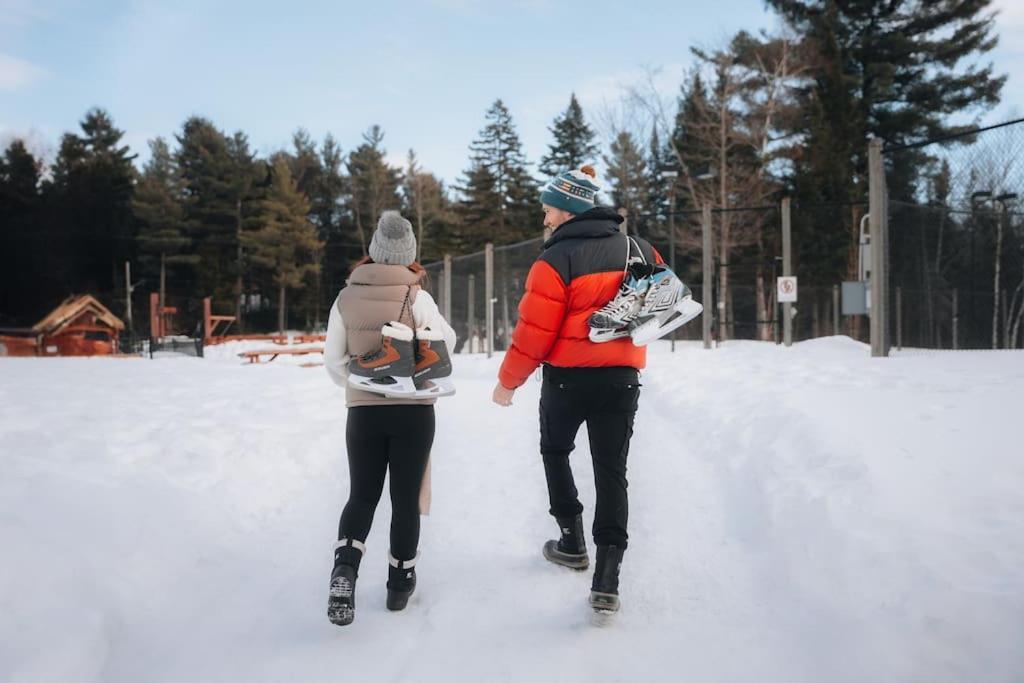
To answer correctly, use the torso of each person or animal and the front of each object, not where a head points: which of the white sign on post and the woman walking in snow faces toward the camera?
the white sign on post

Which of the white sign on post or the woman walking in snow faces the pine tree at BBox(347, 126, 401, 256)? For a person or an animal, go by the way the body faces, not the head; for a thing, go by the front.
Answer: the woman walking in snow

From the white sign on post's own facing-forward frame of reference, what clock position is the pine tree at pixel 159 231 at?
The pine tree is roughly at 4 o'clock from the white sign on post.

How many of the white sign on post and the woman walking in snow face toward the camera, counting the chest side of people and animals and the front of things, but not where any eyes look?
1

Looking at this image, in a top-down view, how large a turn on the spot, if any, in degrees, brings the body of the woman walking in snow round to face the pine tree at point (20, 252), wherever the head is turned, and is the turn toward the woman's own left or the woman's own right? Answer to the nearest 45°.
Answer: approximately 45° to the woman's own left

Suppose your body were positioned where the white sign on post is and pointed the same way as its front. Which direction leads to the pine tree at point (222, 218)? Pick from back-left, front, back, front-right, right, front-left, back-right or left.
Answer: back-right

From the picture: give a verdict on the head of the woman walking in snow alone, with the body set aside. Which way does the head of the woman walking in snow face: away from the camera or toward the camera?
away from the camera

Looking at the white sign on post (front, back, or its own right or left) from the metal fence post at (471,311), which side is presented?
right

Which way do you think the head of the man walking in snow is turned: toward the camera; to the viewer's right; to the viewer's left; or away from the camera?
to the viewer's left

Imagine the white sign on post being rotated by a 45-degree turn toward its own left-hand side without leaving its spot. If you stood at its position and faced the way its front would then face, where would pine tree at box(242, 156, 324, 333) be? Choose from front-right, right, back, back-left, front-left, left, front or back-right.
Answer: back

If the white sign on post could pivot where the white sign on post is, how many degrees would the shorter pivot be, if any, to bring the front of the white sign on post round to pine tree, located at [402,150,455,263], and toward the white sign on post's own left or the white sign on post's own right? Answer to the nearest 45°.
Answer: approximately 135° to the white sign on post's own right

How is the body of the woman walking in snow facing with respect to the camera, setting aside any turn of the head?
away from the camera

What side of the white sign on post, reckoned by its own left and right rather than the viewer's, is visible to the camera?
front

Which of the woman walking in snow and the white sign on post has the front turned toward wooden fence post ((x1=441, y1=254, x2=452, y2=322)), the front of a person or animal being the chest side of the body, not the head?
the woman walking in snow

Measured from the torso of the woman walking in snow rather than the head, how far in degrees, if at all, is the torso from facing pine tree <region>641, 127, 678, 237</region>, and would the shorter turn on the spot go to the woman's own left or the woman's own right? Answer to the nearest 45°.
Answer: approximately 45° to the woman's own right

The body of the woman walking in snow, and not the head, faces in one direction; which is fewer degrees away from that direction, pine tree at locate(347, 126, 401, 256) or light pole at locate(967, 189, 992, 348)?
the pine tree

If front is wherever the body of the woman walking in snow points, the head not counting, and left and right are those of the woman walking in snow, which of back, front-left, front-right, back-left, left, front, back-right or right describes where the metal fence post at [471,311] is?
front
